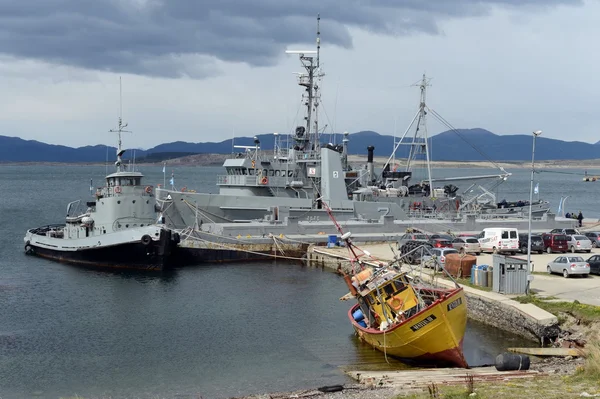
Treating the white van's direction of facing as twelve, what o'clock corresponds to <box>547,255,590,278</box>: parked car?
The parked car is roughly at 7 o'clock from the white van.
